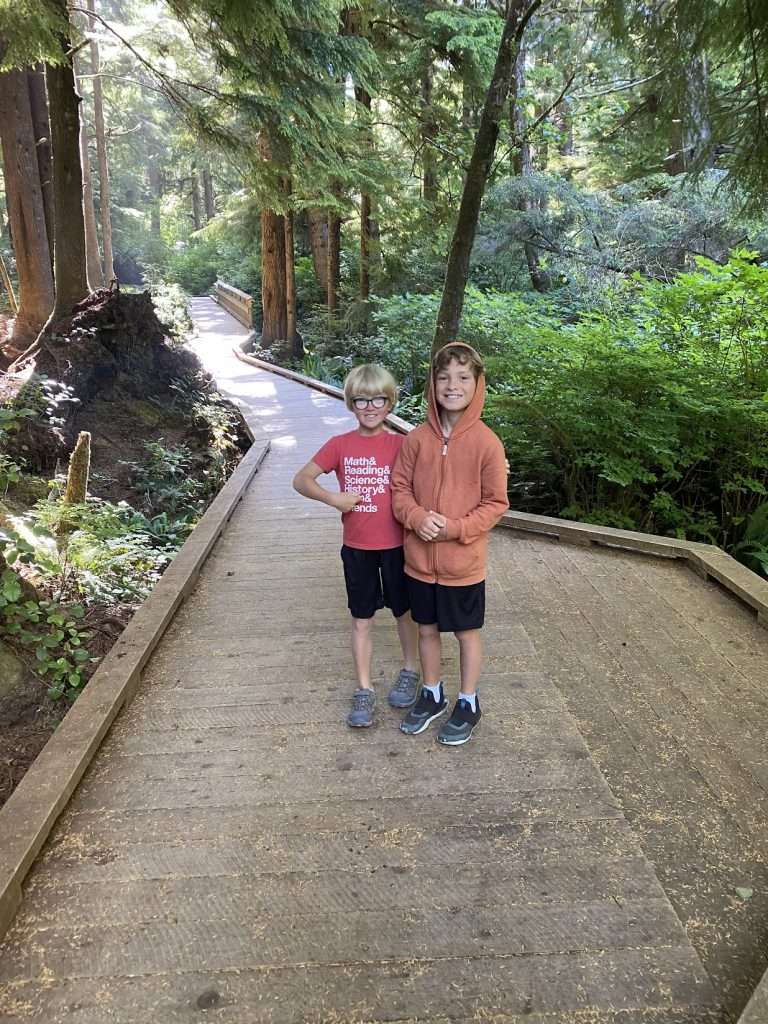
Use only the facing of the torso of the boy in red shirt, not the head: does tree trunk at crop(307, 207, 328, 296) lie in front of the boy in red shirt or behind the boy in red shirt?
behind

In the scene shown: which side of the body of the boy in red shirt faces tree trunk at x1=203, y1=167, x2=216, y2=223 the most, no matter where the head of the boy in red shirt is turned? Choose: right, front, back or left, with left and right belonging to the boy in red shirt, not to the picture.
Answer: back

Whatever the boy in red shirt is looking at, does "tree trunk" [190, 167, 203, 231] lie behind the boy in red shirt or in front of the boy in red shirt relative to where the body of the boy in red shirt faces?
behind

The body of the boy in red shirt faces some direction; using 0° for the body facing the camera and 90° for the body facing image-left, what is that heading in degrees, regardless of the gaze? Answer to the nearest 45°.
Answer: approximately 0°

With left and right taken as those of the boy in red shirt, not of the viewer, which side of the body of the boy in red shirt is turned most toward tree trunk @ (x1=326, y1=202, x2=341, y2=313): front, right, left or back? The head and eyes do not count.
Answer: back

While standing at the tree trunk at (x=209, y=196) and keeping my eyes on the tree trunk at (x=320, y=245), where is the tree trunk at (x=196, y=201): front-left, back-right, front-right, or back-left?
back-right

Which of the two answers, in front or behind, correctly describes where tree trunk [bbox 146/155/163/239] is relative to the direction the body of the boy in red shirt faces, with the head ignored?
behind
